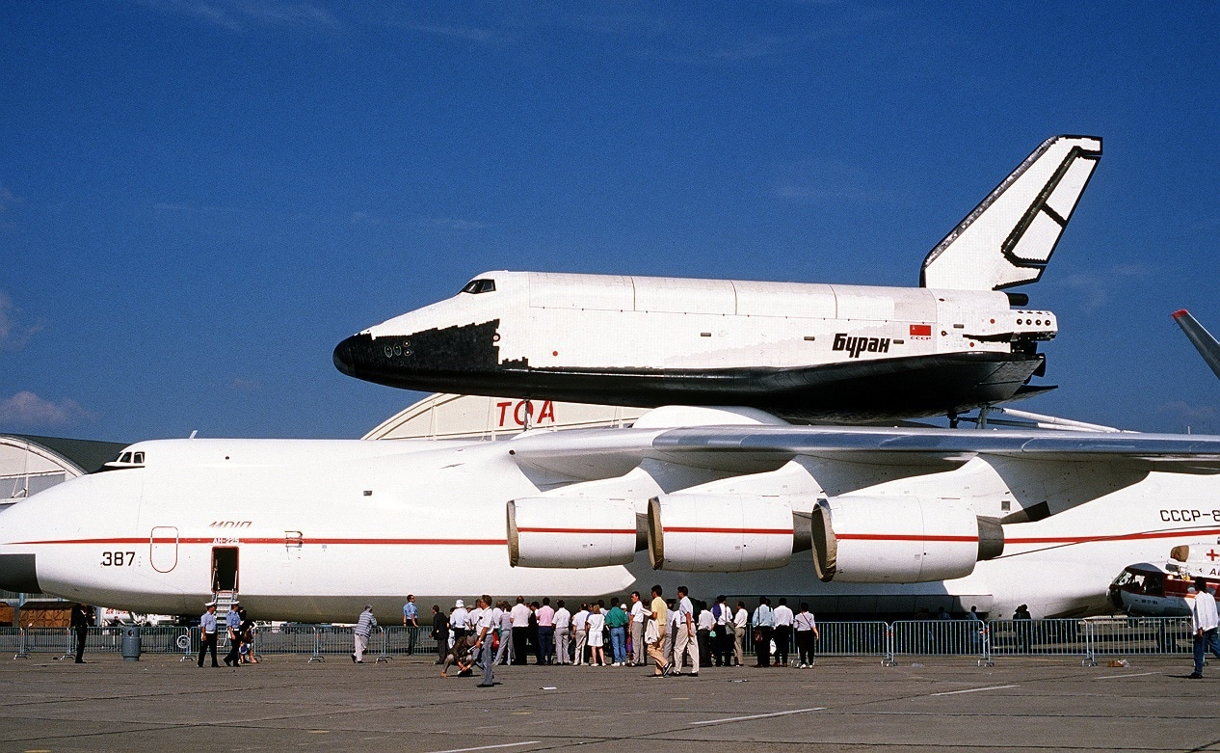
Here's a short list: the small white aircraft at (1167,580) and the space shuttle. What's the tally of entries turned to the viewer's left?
2

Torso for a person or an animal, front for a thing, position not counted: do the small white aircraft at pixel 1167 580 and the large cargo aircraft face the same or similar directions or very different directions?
same or similar directions

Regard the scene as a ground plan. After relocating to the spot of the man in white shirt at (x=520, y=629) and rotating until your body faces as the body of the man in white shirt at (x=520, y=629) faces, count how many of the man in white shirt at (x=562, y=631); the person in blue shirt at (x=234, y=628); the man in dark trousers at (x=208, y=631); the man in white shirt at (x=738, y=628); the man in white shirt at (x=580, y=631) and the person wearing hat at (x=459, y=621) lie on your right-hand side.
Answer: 3

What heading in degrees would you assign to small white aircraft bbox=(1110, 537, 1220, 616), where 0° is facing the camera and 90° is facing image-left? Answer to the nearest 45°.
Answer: approximately 90°

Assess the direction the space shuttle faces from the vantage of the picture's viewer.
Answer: facing to the left of the viewer

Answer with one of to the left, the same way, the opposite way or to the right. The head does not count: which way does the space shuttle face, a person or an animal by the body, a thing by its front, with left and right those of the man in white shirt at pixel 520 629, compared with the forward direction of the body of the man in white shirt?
to the left

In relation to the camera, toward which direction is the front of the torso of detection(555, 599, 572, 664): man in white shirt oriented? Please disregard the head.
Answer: away from the camera

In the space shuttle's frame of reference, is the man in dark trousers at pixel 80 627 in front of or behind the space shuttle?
in front

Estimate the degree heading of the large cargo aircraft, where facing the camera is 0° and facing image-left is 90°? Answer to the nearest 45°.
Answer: approximately 90°

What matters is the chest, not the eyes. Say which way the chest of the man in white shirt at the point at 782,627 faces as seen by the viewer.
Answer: away from the camera

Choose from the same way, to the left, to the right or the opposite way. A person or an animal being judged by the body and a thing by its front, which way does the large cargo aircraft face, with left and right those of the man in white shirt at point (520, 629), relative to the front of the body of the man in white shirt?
to the left

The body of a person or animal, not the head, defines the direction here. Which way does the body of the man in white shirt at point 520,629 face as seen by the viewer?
away from the camera

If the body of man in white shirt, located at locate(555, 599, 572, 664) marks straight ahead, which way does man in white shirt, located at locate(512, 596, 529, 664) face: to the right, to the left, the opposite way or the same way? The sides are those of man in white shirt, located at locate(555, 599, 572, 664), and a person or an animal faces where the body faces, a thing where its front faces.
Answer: the same way

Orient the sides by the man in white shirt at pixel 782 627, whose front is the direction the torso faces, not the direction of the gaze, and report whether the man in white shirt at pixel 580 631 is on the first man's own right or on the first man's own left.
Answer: on the first man's own left

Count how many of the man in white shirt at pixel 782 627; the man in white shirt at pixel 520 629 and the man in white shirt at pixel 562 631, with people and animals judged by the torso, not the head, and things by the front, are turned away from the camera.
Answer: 3

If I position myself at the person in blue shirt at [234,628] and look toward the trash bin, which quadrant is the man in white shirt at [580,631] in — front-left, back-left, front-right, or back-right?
back-right
